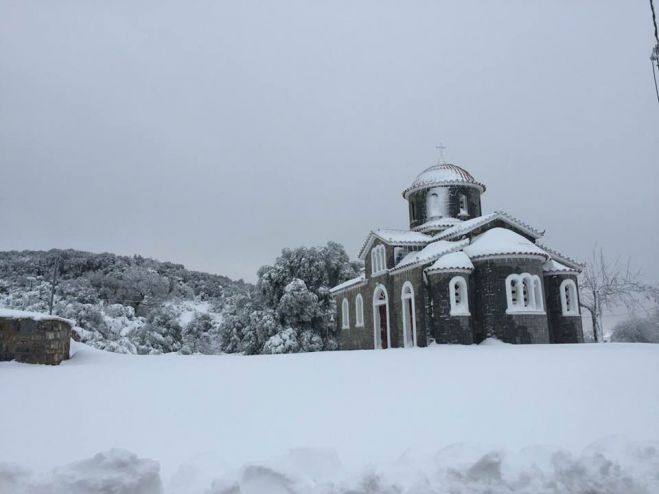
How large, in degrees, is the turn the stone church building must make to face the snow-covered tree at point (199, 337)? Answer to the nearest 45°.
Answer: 0° — it already faces it
